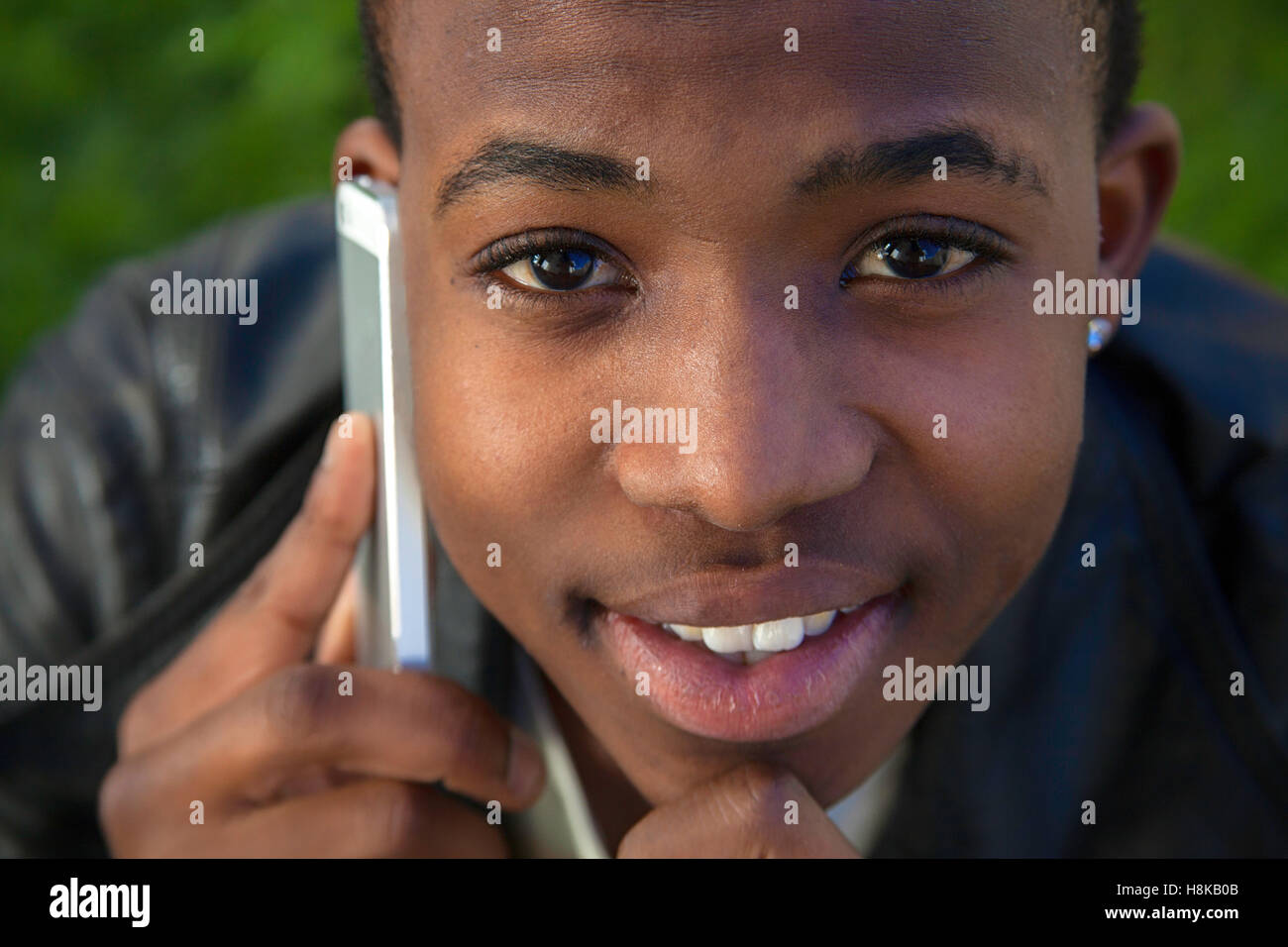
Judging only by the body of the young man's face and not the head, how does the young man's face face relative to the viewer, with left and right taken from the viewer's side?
facing the viewer
